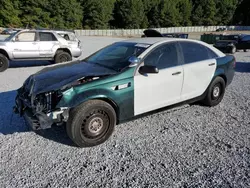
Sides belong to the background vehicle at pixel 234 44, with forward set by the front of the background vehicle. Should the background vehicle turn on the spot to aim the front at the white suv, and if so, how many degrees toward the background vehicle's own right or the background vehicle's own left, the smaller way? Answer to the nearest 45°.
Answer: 0° — it already faces it

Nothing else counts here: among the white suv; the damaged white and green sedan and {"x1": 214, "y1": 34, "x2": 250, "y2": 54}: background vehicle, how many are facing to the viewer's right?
0

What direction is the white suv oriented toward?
to the viewer's left

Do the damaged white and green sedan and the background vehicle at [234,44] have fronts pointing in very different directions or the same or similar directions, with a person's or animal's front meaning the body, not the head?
same or similar directions

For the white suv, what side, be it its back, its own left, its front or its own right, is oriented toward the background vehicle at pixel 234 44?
back

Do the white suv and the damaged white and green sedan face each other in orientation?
no

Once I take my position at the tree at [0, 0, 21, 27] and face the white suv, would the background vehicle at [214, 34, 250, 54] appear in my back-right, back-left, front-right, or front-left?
front-left

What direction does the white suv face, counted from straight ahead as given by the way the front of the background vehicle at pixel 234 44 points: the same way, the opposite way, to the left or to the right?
the same way

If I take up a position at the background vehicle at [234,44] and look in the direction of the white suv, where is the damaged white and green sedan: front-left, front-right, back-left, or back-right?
front-left

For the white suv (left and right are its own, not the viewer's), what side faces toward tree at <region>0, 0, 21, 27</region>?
right

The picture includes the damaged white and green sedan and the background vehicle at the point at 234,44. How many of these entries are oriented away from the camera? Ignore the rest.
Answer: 0

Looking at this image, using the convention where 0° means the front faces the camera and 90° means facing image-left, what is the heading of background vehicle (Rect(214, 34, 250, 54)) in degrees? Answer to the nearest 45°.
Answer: approximately 45°

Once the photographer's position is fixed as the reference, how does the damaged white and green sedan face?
facing the viewer and to the left of the viewer

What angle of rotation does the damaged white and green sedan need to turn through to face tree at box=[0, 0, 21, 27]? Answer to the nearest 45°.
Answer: approximately 90° to its right

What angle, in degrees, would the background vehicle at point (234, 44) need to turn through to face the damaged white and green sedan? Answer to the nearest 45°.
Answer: approximately 45° to its left

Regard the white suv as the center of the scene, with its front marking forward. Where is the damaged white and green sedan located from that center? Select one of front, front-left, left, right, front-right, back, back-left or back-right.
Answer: left

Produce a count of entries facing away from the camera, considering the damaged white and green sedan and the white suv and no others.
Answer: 0
